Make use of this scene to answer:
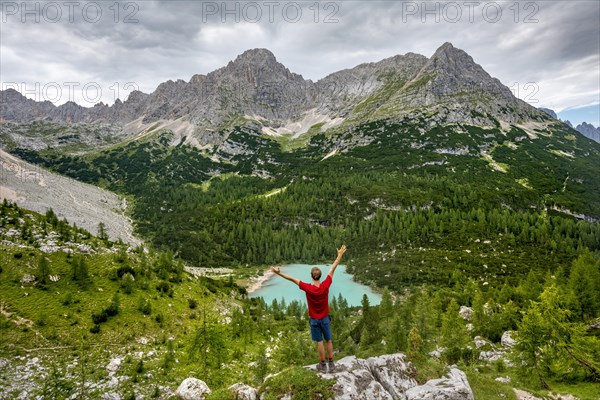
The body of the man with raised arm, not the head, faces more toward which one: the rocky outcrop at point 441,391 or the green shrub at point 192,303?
the green shrub

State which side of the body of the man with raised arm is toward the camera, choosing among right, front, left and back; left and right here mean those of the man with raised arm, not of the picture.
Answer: back

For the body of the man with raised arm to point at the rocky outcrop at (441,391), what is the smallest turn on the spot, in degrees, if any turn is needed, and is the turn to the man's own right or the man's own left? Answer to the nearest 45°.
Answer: approximately 90° to the man's own right
